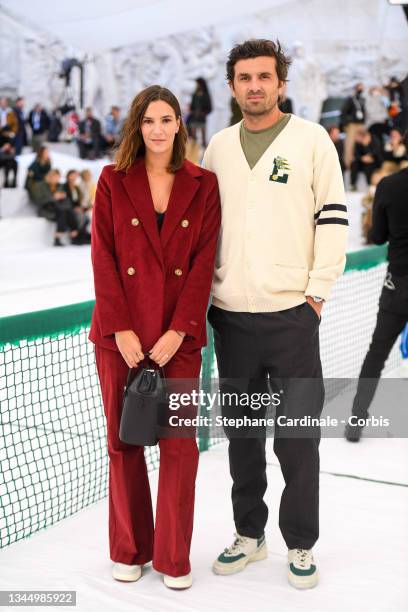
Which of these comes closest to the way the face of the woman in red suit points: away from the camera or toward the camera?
toward the camera

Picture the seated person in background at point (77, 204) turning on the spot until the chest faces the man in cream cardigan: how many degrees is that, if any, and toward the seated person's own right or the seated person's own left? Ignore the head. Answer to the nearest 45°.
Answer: approximately 45° to the seated person's own right

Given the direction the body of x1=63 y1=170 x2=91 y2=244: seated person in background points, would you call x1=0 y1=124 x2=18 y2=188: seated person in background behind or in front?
behind

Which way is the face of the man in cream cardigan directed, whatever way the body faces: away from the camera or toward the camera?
toward the camera

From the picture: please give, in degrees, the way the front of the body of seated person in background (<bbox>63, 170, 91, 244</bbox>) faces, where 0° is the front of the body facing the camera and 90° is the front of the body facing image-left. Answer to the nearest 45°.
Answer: approximately 315°

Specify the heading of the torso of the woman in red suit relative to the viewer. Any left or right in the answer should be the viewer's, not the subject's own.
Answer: facing the viewer

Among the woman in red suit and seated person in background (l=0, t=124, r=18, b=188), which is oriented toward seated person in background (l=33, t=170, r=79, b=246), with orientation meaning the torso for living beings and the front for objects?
seated person in background (l=0, t=124, r=18, b=188)

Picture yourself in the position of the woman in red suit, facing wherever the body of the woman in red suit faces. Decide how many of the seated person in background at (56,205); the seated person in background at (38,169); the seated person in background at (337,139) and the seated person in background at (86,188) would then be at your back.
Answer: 4

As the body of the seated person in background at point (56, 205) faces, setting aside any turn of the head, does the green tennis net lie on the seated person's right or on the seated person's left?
on the seated person's right

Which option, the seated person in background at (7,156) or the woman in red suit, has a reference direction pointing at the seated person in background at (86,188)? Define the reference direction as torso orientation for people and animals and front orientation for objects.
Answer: the seated person in background at (7,156)

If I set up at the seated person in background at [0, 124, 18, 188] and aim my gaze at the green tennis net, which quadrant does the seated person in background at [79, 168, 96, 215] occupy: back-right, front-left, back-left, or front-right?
front-left

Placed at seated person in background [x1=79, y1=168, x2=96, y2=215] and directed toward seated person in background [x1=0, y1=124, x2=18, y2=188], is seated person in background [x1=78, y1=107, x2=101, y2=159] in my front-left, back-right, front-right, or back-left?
front-right
